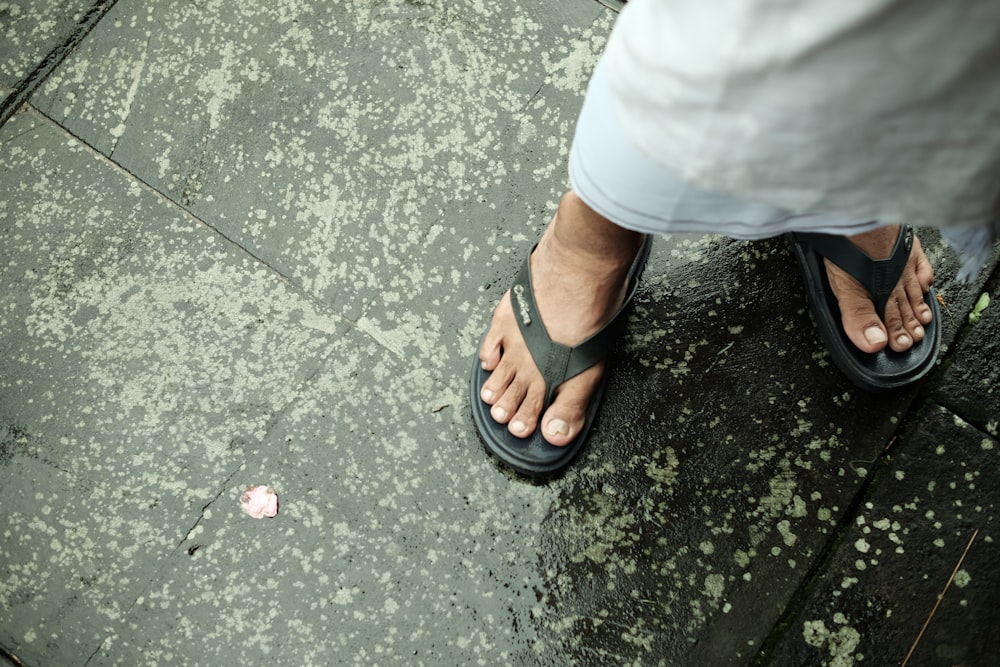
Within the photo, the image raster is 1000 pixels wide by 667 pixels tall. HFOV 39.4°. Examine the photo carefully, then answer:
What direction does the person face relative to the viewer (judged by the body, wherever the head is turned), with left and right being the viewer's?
facing the viewer
